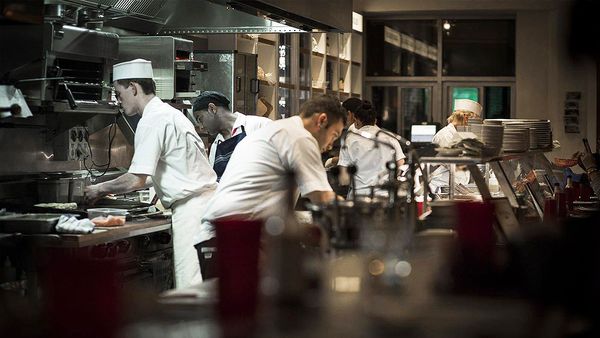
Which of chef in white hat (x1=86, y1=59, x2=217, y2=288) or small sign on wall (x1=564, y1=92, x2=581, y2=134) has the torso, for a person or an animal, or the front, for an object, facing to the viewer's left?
the chef in white hat

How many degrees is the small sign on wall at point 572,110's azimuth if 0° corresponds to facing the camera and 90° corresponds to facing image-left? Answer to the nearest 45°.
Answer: approximately 0°

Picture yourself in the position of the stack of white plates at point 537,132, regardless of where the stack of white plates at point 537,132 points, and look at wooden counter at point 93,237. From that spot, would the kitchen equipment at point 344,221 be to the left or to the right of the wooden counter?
left

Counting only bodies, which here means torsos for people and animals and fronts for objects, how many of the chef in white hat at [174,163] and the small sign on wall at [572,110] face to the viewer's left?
1

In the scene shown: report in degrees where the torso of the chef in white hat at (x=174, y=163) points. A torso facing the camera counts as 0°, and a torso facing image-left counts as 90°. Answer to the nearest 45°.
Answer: approximately 90°

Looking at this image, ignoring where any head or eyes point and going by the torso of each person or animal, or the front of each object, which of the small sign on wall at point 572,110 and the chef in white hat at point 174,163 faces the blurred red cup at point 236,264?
the small sign on wall

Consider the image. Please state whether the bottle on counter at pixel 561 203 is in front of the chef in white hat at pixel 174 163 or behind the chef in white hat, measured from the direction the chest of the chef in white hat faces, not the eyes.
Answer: behind

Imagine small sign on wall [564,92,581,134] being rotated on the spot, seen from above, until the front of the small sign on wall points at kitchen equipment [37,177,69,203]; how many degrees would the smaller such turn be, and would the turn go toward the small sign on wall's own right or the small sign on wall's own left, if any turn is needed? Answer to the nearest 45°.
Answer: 0° — it already faces it

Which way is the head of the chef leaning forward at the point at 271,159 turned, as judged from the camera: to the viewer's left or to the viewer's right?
to the viewer's right

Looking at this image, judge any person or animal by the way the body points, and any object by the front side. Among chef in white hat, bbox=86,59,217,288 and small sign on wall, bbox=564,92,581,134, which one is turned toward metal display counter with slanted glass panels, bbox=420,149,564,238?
the small sign on wall

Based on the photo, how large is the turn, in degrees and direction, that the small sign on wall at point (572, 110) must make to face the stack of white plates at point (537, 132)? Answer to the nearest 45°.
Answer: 0° — it already faces it
